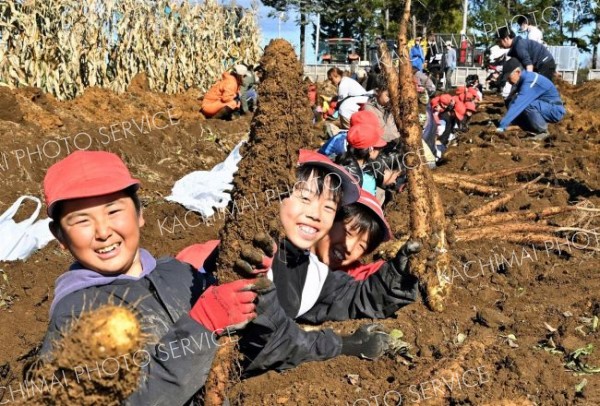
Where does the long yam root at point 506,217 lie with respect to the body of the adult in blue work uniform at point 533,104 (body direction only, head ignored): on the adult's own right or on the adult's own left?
on the adult's own left

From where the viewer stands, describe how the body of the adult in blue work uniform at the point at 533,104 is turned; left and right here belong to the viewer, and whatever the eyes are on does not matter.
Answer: facing to the left of the viewer

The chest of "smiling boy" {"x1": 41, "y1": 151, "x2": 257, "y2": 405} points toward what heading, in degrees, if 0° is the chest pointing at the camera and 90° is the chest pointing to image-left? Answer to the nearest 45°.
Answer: approximately 0°
